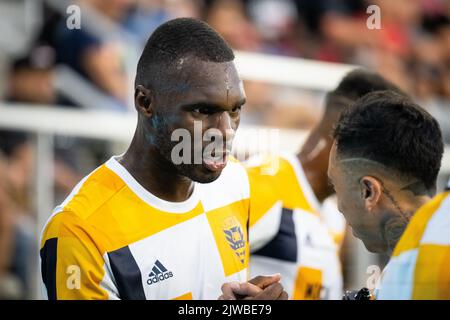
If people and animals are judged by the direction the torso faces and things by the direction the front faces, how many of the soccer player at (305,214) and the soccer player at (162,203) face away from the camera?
0

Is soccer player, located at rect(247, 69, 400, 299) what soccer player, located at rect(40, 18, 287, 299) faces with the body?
no

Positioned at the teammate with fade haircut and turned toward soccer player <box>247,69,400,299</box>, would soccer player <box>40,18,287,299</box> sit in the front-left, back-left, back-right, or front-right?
front-left

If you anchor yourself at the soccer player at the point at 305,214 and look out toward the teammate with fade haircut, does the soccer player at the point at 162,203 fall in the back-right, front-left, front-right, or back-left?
front-right

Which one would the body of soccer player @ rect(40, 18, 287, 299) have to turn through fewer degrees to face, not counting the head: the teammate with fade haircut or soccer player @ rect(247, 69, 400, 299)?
the teammate with fade haircut

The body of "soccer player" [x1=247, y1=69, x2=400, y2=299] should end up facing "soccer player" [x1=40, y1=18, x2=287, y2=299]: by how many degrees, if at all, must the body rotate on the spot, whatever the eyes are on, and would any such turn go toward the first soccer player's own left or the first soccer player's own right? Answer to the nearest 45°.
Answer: approximately 45° to the first soccer player's own right

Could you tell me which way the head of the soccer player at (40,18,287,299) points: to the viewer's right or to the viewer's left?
to the viewer's right

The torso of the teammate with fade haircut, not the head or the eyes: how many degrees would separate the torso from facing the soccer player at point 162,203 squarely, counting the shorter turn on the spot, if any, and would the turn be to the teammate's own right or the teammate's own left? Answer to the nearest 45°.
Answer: approximately 45° to the teammate's own left

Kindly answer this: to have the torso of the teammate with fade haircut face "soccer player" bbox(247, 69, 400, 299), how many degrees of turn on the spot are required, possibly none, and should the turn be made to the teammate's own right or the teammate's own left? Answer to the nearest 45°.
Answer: approximately 45° to the teammate's own right

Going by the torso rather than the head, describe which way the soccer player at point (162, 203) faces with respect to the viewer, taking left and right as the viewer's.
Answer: facing the viewer and to the right of the viewer

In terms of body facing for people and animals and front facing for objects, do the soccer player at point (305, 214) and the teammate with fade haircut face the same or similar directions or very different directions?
very different directions

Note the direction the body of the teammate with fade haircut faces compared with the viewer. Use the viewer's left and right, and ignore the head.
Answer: facing away from the viewer and to the left of the viewer

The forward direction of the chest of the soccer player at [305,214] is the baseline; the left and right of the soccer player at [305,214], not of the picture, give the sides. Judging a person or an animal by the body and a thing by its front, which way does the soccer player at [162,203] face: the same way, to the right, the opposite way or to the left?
the same way

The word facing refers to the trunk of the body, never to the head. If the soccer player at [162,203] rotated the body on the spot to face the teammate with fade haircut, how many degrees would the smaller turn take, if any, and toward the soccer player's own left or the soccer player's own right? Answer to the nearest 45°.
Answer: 0° — they already face them
